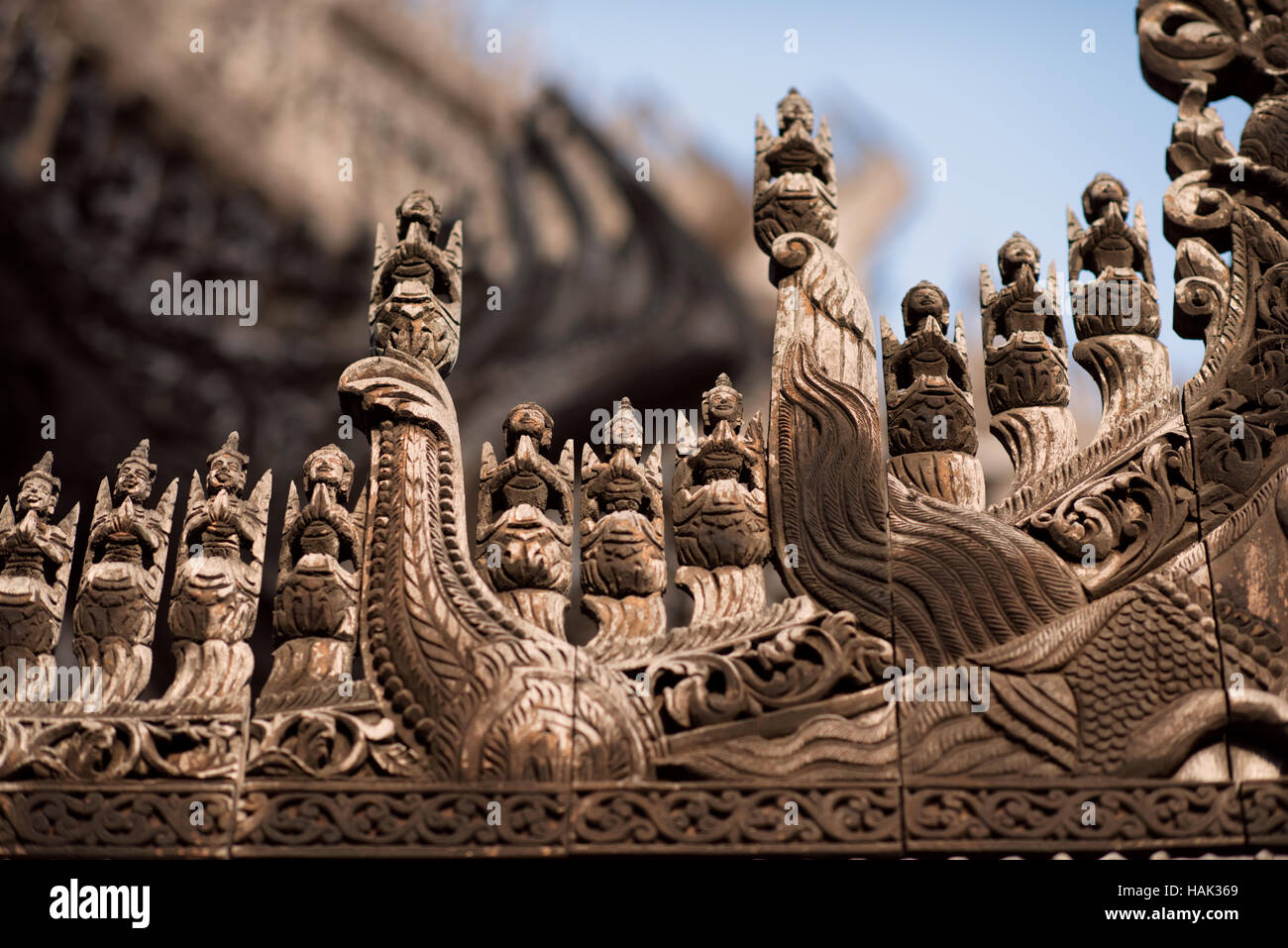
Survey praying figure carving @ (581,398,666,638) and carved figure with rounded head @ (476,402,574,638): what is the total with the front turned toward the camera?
2

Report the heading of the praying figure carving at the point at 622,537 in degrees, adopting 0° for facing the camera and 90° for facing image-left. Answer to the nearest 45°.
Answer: approximately 0°

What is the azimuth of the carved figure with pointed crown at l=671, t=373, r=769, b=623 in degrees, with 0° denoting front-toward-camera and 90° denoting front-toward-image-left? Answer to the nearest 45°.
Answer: approximately 0°

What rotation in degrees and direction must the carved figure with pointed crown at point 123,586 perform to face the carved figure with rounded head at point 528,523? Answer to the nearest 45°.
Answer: approximately 90° to its left
